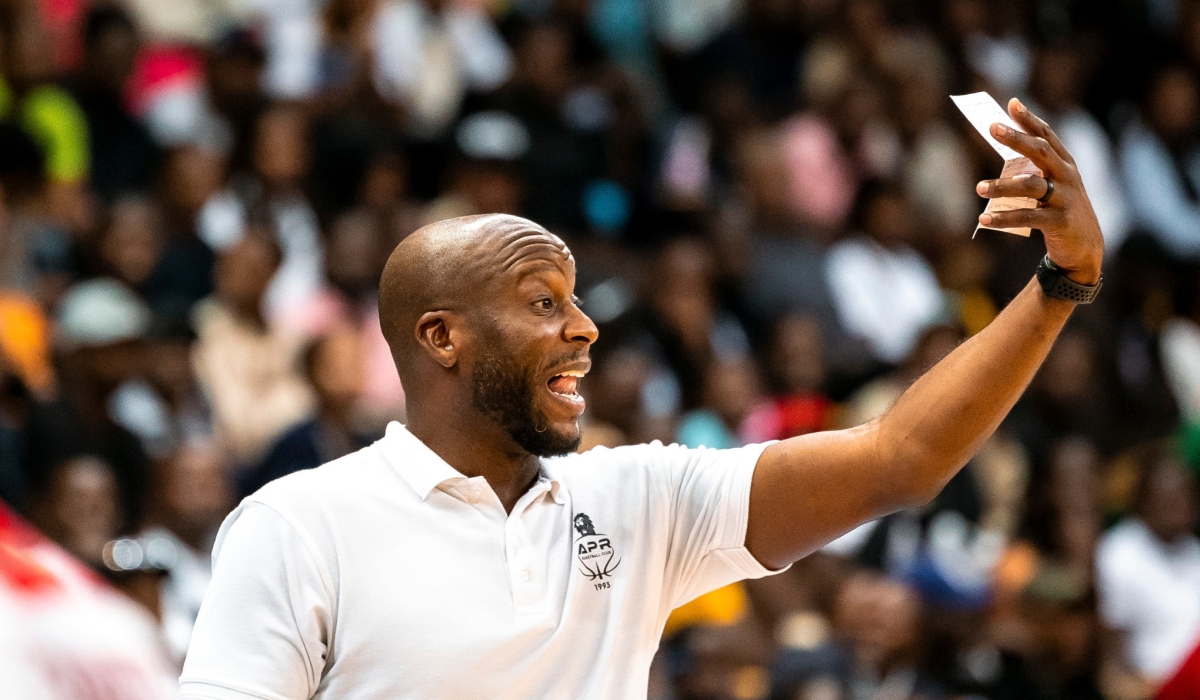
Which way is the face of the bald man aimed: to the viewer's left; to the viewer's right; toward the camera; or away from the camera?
to the viewer's right

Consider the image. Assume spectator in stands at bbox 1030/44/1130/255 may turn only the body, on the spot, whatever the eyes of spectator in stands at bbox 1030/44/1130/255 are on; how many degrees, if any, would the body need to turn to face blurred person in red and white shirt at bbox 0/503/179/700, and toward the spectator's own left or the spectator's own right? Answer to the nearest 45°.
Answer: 0° — they already face them

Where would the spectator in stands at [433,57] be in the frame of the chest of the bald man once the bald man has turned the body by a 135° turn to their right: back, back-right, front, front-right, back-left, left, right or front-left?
right

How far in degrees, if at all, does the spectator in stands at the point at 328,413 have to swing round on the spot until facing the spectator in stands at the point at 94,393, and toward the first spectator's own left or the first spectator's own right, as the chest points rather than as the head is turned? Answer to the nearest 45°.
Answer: approximately 135° to the first spectator's own right

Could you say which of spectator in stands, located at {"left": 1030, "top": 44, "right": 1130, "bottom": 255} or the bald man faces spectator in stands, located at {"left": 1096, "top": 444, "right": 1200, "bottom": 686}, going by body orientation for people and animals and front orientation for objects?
spectator in stands, located at {"left": 1030, "top": 44, "right": 1130, "bottom": 255}

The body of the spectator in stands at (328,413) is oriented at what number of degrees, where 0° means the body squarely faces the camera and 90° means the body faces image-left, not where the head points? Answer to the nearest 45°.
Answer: approximately 315°

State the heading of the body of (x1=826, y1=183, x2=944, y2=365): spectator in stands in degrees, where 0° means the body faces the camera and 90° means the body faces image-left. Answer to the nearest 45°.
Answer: approximately 0°

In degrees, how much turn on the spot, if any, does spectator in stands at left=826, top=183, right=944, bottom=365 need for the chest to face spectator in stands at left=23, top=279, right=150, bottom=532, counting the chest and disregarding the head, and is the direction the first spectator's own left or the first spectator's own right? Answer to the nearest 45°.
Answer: approximately 45° to the first spectator's own right

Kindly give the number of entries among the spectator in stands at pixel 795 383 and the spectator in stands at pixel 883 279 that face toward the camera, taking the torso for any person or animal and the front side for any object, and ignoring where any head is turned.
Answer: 2
